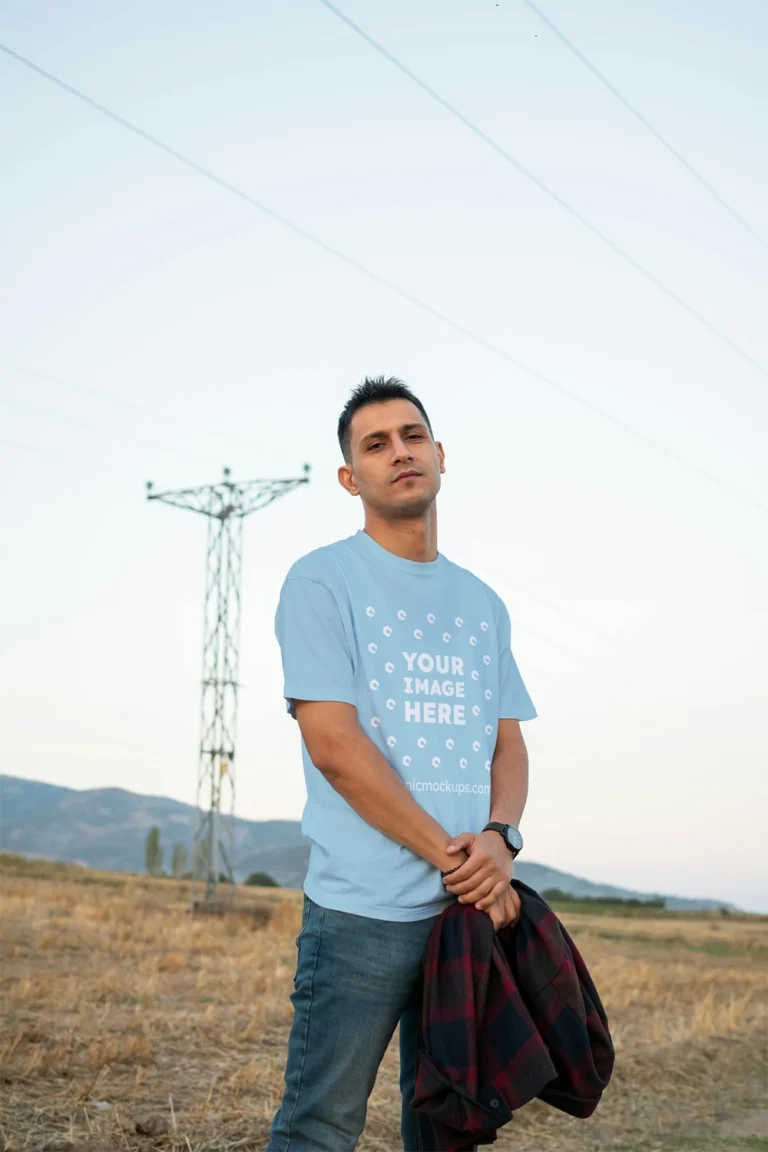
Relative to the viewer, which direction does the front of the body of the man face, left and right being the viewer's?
facing the viewer and to the right of the viewer
